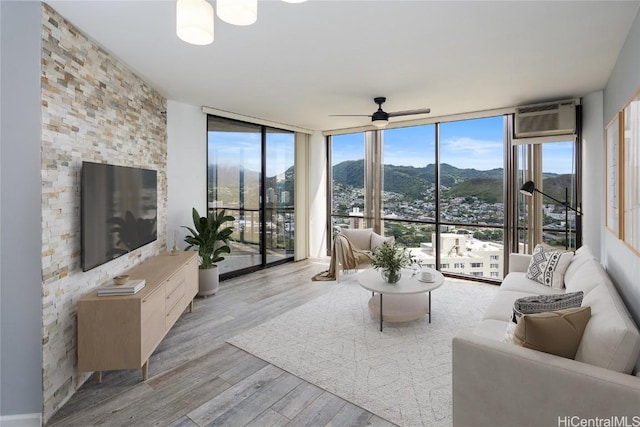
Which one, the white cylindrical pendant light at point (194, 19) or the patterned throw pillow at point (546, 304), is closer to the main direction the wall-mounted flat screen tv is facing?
the patterned throw pillow

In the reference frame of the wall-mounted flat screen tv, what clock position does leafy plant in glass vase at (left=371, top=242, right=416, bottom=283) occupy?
The leafy plant in glass vase is roughly at 11 o'clock from the wall-mounted flat screen tv.

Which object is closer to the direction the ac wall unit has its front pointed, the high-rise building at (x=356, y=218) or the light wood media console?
the light wood media console

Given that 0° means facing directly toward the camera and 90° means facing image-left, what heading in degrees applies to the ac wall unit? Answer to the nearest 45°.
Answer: approximately 0°

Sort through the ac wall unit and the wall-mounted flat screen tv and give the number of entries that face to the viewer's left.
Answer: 0

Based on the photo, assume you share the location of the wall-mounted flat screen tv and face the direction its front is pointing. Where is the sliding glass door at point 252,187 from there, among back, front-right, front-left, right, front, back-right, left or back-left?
left

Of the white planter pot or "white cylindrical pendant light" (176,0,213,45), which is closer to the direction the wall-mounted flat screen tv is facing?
the white cylindrical pendant light

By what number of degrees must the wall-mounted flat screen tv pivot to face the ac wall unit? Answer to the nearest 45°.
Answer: approximately 45° to its left

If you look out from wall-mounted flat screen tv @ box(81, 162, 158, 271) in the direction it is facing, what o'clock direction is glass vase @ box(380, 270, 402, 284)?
The glass vase is roughly at 11 o'clock from the wall-mounted flat screen tv.

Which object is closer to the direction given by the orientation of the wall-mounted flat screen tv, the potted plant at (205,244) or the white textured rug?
the white textured rug

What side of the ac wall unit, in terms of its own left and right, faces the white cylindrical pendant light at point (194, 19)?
front

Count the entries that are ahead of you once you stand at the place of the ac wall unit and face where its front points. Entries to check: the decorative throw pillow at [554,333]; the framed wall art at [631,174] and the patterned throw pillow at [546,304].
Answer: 3

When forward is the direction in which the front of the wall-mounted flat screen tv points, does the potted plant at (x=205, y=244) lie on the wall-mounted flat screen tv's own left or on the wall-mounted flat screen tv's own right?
on the wall-mounted flat screen tv's own left

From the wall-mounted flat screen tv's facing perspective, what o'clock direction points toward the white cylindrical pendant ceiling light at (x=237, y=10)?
The white cylindrical pendant ceiling light is roughly at 1 o'clock from the wall-mounted flat screen tv.
